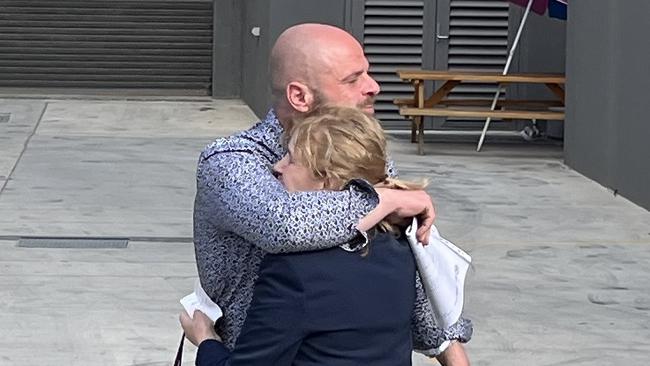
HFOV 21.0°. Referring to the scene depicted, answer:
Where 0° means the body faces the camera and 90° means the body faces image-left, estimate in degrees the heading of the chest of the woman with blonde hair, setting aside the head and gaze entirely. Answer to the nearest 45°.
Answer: approximately 135°

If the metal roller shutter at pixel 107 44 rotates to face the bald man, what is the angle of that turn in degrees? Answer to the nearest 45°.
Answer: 0° — it already faces them

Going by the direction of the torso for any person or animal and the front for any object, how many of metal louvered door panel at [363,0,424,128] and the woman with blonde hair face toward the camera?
1

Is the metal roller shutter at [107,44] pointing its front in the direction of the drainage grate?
yes

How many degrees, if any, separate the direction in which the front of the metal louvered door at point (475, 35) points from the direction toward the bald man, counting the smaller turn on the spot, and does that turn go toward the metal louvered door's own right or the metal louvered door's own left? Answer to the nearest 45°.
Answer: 0° — it already faces them

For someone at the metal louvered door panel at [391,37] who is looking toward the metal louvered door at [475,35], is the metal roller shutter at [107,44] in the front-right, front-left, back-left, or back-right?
back-left

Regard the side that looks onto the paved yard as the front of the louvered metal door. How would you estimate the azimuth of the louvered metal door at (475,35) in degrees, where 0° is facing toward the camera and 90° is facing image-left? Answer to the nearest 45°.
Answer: approximately 0°

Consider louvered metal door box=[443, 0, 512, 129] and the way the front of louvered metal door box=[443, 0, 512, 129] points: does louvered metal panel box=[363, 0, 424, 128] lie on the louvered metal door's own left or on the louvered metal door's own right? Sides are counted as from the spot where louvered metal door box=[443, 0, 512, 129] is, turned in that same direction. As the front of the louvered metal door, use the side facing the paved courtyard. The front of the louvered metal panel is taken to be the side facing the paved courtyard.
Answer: on the louvered metal door's own right

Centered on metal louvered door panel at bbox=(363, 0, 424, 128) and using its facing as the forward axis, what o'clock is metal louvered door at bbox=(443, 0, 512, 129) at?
metal louvered door at bbox=(443, 0, 512, 129) is roughly at 9 o'clock from metal louvered door panel at bbox=(363, 0, 424, 128).

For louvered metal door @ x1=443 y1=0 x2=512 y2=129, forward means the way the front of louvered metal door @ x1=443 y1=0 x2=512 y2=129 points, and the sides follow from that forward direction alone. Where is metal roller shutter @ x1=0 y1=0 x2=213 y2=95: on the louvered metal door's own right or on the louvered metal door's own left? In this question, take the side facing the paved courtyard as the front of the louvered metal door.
on the louvered metal door's own right
